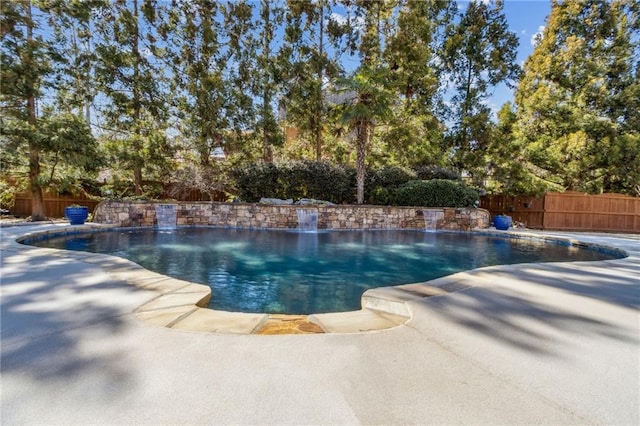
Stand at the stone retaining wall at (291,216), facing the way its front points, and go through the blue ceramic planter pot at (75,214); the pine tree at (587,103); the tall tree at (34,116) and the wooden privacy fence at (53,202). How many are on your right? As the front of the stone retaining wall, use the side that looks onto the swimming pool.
3

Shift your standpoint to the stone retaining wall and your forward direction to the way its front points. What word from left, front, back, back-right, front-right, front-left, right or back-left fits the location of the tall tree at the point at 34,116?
right

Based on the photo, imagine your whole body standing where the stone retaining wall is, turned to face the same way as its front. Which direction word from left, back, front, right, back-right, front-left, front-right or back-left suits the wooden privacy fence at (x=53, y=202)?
right

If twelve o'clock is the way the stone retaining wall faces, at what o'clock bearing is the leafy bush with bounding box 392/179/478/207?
The leafy bush is roughly at 9 o'clock from the stone retaining wall.

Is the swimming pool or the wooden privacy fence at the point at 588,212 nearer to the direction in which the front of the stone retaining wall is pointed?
the swimming pool

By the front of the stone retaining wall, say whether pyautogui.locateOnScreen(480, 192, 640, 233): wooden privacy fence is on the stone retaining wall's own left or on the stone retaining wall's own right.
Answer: on the stone retaining wall's own left

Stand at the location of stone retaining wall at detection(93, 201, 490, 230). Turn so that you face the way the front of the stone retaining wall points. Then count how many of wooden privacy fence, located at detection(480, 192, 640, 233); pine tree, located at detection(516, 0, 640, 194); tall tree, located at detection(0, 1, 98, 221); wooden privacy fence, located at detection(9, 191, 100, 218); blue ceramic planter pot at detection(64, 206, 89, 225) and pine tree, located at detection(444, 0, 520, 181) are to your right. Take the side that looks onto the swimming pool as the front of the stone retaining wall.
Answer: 3

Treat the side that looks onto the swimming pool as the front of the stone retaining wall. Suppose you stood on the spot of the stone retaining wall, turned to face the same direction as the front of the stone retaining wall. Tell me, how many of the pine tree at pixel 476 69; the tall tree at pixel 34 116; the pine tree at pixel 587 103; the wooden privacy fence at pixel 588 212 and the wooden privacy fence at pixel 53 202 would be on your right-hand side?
2

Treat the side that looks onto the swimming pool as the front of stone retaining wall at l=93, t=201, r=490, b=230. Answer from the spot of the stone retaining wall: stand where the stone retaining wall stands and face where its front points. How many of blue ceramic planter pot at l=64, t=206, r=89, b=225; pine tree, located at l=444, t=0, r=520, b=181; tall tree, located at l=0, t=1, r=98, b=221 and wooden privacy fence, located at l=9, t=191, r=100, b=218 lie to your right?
3

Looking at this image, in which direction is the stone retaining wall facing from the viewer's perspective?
toward the camera
